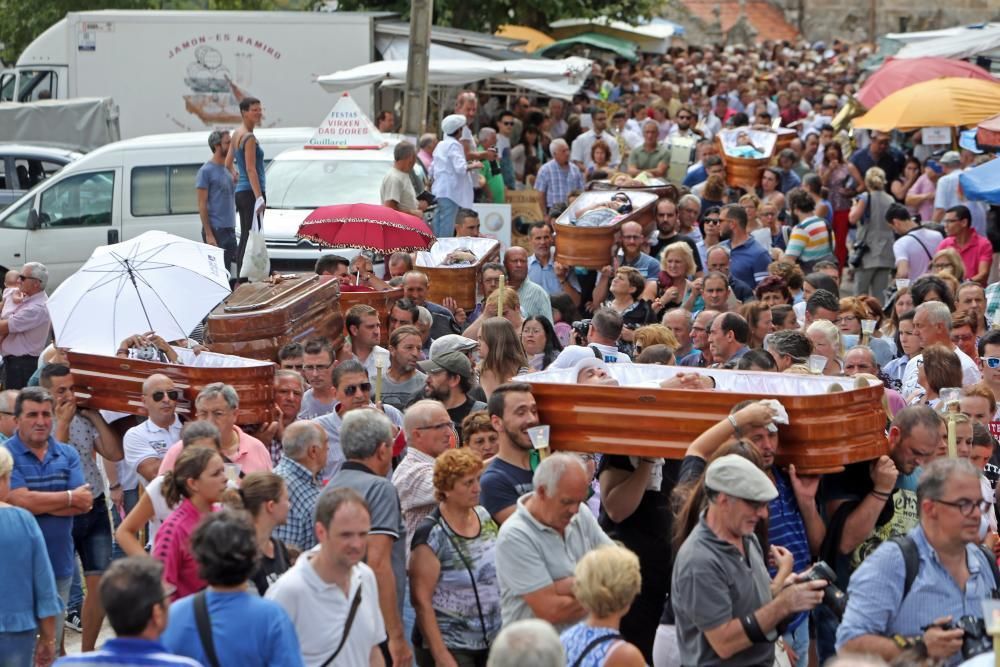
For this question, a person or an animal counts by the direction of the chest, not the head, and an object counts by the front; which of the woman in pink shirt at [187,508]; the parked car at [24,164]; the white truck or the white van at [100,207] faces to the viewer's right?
the woman in pink shirt

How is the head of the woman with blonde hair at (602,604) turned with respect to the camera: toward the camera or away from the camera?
away from the camera

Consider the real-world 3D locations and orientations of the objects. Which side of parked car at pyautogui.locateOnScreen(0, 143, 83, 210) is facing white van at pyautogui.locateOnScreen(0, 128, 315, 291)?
left

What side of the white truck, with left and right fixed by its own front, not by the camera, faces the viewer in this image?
left

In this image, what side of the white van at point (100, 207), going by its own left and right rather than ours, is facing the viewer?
left

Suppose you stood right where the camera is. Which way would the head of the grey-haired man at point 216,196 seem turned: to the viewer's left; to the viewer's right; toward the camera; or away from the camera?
to the viewer's right

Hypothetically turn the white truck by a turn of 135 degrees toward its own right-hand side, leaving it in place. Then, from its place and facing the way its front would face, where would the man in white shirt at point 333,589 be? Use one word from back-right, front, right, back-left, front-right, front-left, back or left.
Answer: back-right

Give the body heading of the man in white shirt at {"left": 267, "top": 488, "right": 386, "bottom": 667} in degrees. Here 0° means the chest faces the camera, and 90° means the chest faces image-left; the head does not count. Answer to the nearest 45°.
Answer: approximately 315°

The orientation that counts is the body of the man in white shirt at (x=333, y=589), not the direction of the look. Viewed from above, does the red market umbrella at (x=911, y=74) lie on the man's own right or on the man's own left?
on the man's own left

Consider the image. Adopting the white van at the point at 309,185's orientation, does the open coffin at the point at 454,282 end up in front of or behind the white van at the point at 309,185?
in front
